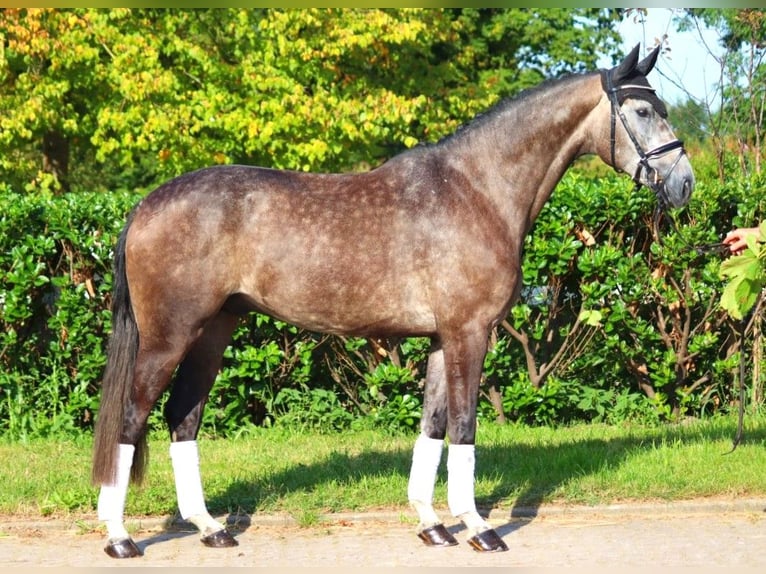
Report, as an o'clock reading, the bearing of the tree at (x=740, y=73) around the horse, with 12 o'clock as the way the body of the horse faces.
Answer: The tree is roughly at 10 o'clock from the horse.

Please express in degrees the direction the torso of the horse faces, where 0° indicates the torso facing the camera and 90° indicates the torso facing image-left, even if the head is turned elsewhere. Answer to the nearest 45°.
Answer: approximately 270°

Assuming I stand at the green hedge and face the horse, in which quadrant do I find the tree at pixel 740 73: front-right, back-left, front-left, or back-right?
back-left

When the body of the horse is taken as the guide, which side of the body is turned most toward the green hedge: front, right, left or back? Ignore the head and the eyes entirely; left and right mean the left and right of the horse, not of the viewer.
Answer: left
